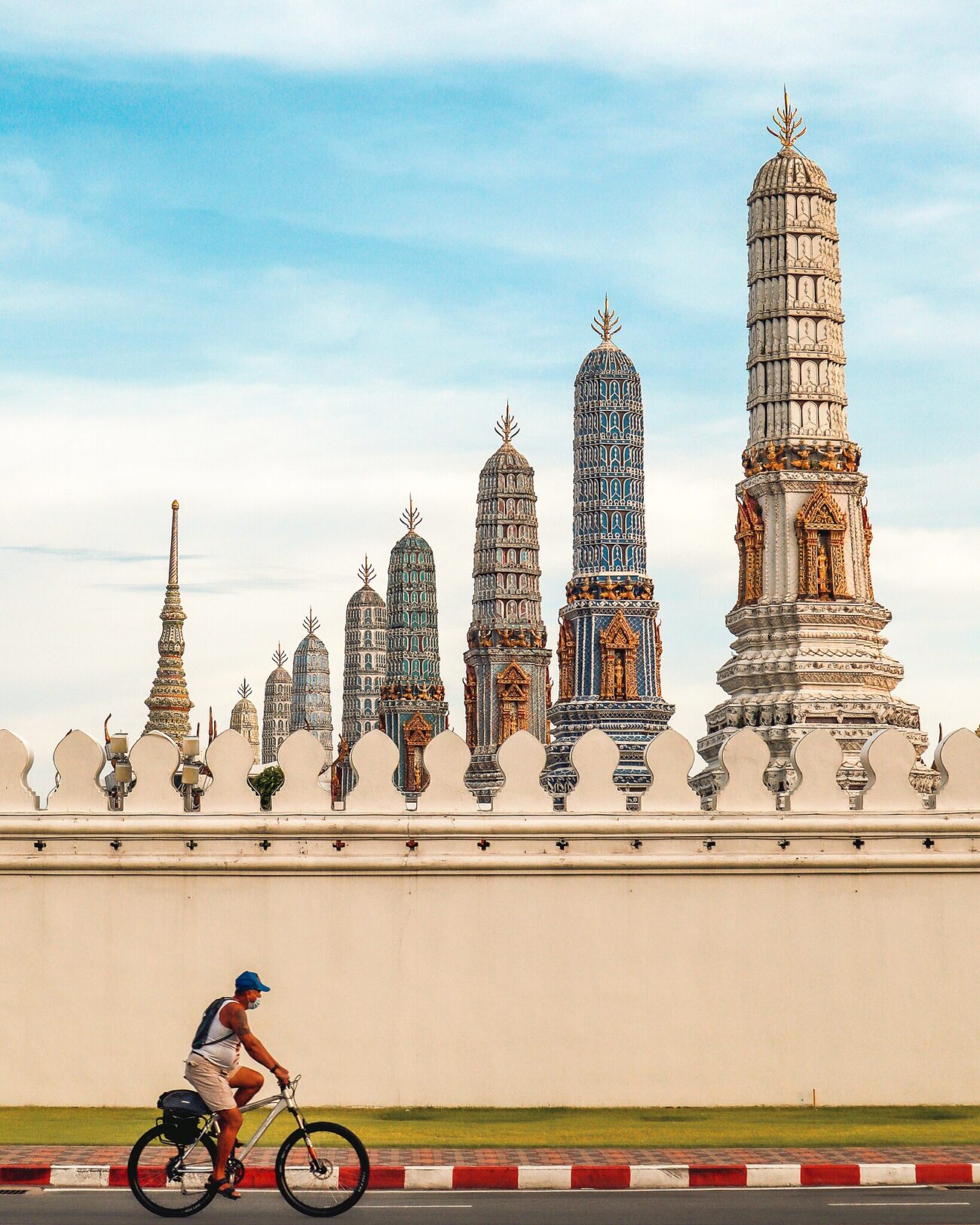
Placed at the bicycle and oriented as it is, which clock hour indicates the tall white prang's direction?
The tall white prang is roughly at 10 o'clock from the bicycle.

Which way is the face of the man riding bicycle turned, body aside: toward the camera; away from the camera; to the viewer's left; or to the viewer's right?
to the viewer's right

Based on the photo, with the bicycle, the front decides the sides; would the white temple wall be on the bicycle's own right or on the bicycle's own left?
on the bicycle's own left

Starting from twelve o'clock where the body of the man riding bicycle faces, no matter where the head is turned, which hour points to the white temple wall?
The white temple wall is roughly at 10 o'clock from the man riding bicycle.

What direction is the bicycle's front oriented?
to the viewer's right

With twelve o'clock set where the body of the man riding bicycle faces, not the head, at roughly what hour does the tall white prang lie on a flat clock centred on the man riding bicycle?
The tall white prang is roughly at 10 o'clock from the man riding bicycle.

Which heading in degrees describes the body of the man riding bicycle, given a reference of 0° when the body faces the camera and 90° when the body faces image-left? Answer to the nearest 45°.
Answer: approximately 270°
